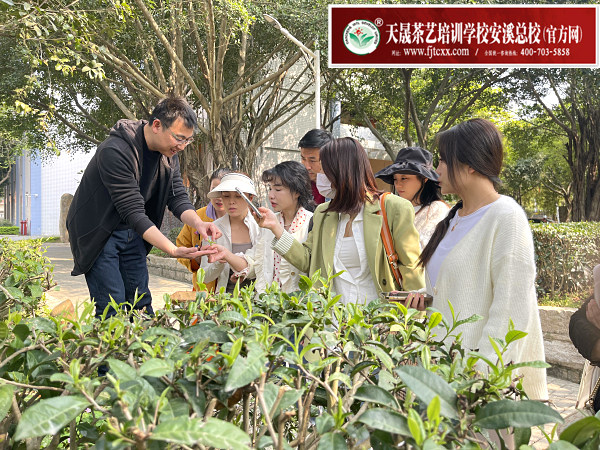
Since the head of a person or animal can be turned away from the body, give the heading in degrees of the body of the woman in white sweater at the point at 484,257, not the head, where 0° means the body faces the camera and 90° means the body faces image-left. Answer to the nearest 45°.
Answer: approximately 45°

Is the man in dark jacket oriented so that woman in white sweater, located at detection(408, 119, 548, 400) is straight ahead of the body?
yes

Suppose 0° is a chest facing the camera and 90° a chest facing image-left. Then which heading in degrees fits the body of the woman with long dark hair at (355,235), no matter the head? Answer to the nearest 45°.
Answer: approximately 45°

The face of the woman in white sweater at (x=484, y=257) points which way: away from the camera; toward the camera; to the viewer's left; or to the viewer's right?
to the viewer's left

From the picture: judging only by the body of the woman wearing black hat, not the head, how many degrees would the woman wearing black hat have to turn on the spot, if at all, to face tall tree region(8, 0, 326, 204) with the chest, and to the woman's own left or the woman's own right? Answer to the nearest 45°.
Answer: approximately 90° to the woman's own right
